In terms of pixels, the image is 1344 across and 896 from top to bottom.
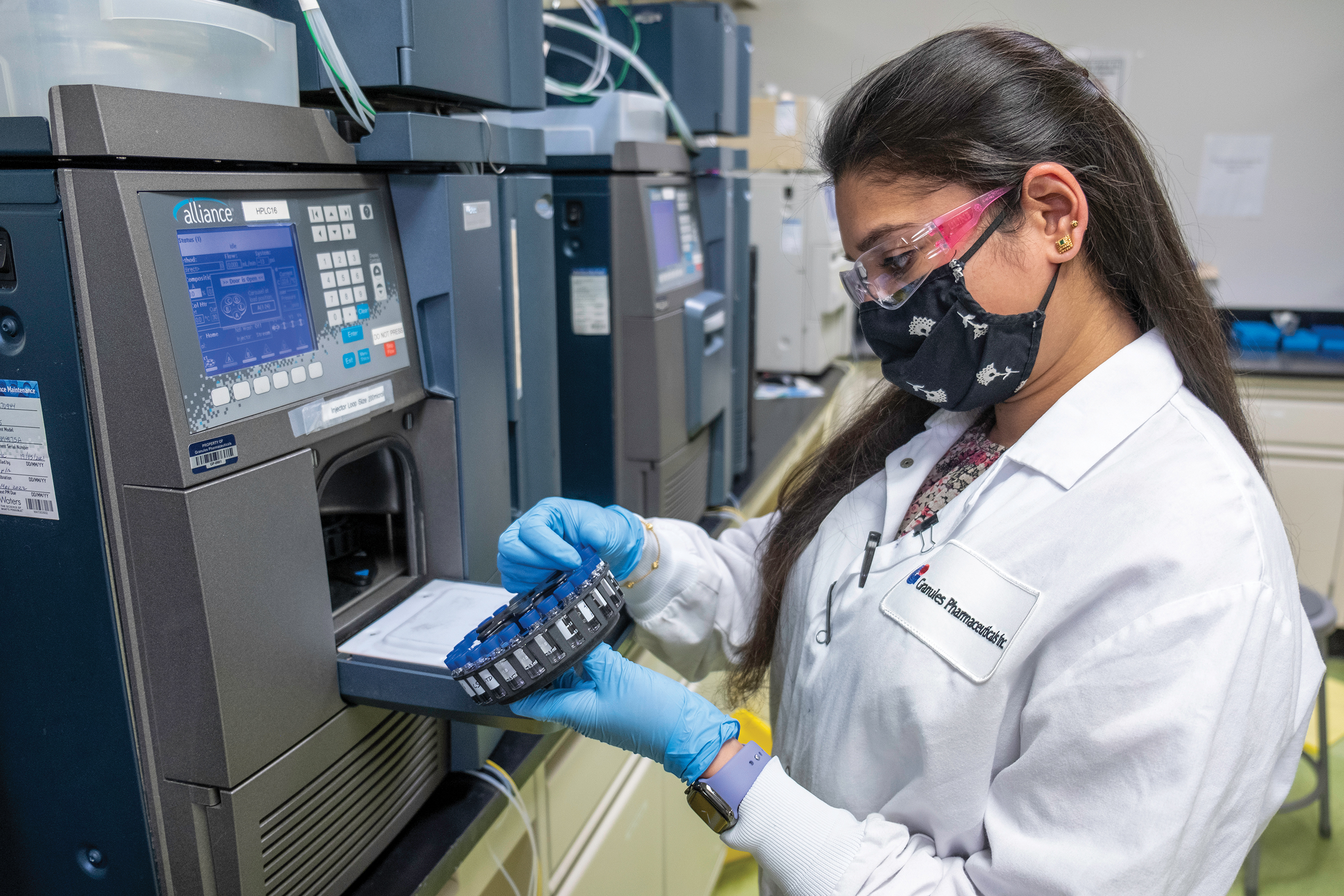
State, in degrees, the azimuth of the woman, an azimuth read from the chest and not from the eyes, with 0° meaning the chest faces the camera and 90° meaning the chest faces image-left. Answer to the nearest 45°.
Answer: approximately 45°

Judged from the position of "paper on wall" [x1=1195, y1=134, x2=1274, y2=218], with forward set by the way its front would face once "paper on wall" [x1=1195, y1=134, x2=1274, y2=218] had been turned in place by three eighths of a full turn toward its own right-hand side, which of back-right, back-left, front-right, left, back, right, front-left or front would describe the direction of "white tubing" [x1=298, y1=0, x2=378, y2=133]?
back-left

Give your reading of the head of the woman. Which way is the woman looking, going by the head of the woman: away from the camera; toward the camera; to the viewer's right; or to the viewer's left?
to the viewer's left

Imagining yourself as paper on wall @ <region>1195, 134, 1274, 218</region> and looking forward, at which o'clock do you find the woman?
The woman is roughly at 12 o'clock from the paper on wall.

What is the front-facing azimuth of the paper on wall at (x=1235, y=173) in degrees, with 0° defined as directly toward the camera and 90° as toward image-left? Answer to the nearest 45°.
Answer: approximately 0°

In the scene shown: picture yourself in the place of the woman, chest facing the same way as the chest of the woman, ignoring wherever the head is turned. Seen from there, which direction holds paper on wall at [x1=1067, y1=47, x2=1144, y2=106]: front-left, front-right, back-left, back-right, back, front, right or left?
back-right

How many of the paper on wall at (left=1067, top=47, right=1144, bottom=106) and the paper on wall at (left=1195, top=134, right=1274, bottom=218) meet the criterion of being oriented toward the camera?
2

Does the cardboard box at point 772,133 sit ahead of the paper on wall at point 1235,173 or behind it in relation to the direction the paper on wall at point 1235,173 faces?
ahead

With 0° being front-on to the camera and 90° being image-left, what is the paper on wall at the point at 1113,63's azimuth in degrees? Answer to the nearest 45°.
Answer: approximately 0°
